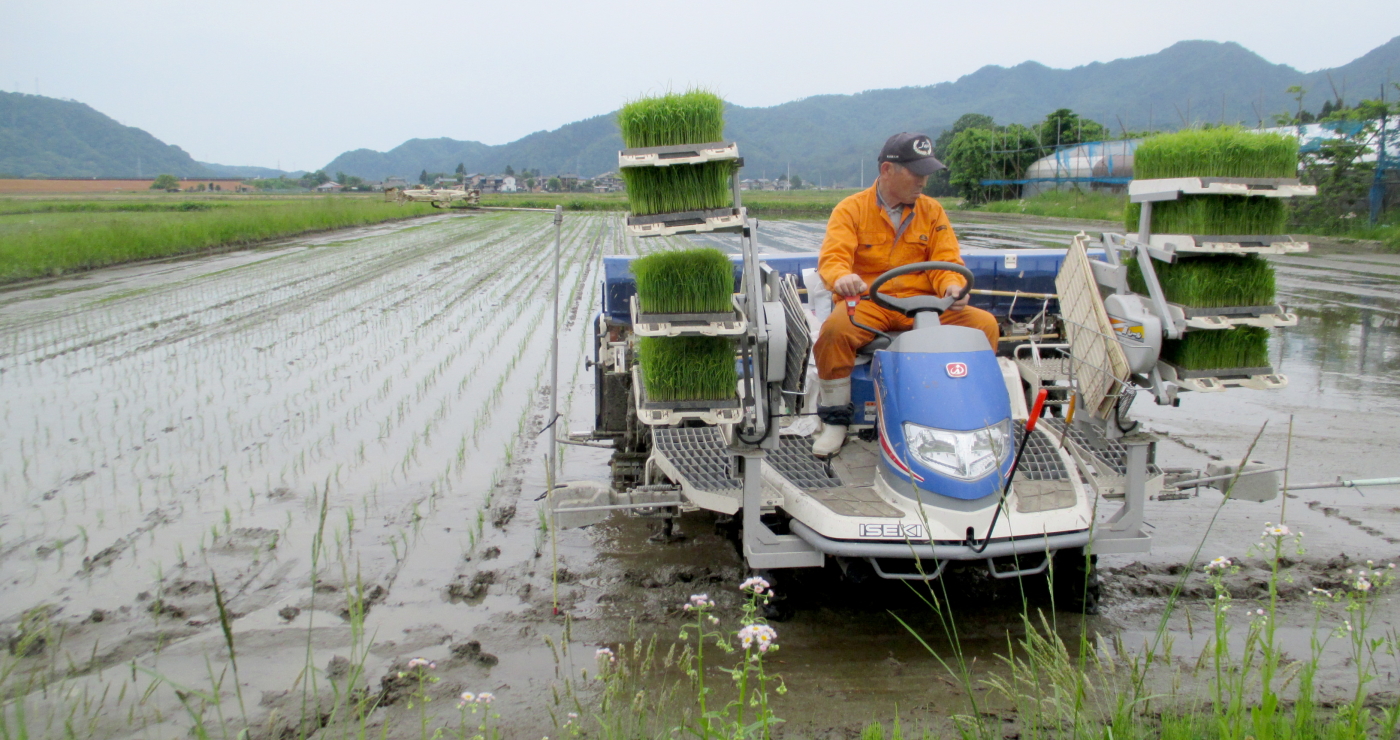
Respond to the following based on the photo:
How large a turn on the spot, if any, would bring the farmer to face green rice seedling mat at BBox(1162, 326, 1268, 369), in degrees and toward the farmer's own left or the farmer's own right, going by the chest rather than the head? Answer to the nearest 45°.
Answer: approximately 90° to the farmer's own left

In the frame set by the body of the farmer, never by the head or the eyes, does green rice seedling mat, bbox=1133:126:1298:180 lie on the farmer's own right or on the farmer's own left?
on the farmer's own left

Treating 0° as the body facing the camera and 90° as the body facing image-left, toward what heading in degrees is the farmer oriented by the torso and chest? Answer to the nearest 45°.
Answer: approximately 0°

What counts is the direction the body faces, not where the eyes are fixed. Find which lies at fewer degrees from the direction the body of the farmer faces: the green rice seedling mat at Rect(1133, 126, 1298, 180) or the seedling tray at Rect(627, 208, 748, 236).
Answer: the seedling tray

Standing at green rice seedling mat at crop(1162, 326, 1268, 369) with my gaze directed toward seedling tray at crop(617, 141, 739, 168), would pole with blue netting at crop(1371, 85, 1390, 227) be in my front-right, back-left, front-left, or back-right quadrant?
back-right

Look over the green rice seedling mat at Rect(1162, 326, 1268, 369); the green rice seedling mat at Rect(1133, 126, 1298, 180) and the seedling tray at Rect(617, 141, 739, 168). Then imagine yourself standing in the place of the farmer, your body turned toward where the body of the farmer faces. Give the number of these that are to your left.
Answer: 2

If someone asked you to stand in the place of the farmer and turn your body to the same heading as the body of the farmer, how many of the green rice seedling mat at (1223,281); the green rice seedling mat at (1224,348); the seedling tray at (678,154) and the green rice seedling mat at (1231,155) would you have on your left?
3

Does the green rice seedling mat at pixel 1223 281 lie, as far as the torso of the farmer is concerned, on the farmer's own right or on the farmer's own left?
on the farmer's own left

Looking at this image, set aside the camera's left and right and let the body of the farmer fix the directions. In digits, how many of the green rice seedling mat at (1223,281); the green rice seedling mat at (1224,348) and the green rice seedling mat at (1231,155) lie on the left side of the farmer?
3

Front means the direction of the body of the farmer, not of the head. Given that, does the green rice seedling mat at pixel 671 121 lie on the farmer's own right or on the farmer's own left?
on the farmer's own right
